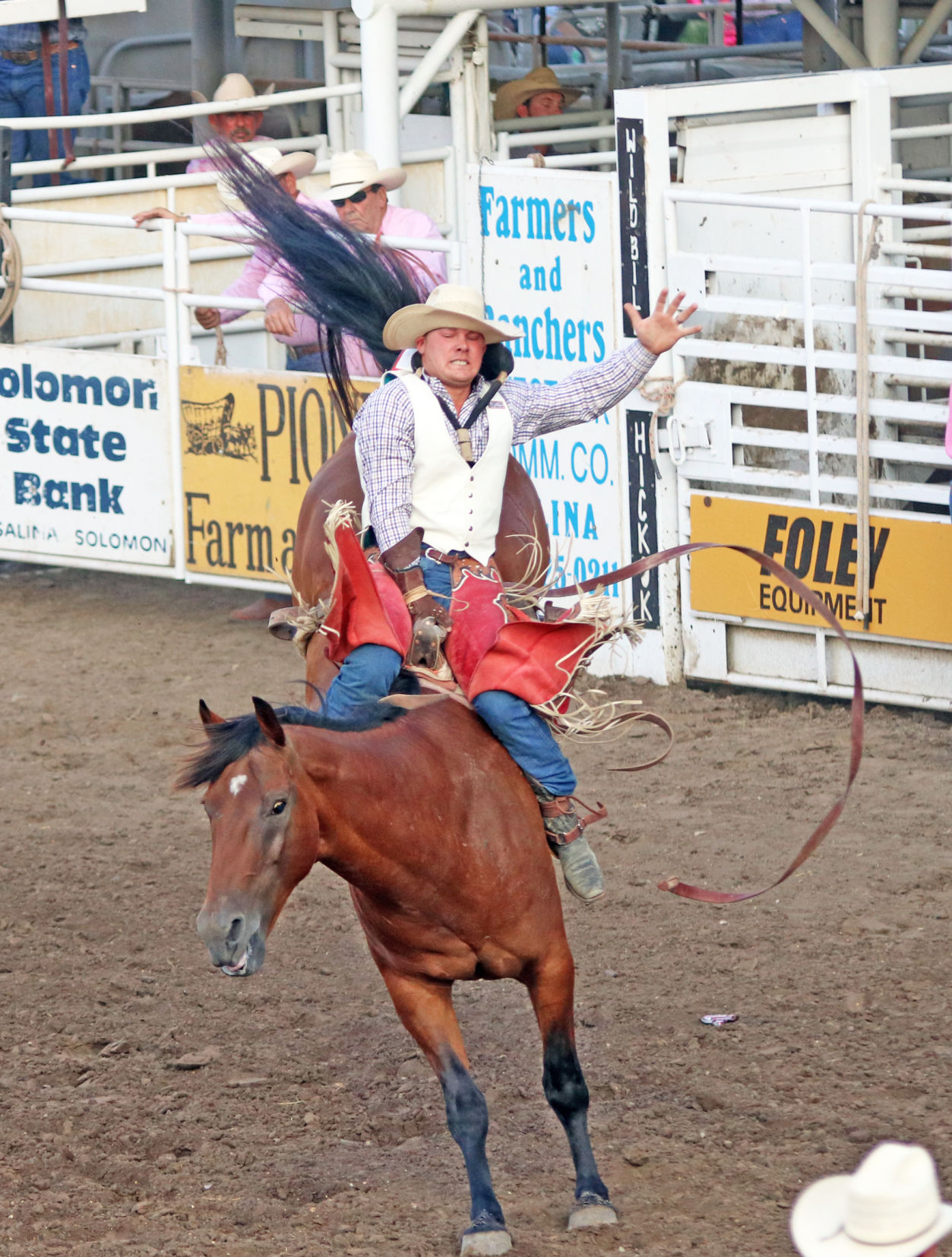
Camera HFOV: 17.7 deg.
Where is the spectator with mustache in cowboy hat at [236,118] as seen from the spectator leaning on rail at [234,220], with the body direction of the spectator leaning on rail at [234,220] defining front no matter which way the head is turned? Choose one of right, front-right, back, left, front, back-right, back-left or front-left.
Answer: back-right

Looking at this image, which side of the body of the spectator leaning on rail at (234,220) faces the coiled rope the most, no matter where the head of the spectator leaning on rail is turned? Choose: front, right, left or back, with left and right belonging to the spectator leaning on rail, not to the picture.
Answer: right

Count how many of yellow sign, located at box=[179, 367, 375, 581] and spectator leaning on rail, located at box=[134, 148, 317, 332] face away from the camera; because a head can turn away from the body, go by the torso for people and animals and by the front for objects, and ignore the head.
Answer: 0

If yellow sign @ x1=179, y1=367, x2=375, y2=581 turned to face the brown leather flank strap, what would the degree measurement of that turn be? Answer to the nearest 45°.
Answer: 0° — it already faces it

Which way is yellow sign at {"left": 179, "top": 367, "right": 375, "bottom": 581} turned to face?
toward the camera

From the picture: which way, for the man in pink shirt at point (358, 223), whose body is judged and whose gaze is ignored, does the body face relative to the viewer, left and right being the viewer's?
facing the viewer and to the left of the viewer

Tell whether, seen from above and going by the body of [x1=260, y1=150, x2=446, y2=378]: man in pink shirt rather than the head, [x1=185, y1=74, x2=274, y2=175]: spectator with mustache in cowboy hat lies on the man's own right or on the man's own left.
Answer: on the man's own right

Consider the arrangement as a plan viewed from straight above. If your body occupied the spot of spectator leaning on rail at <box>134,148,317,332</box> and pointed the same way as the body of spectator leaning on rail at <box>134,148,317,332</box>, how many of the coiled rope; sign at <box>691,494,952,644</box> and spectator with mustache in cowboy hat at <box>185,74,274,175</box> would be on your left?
1

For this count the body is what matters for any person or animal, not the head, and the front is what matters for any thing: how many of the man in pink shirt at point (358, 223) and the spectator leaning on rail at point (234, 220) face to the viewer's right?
0

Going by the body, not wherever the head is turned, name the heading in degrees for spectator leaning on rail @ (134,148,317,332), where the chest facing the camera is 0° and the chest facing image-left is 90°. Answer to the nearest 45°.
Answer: approximately 45°

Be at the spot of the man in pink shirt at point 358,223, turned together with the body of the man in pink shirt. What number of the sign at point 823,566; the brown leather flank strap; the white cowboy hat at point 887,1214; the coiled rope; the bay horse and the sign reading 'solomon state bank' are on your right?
2

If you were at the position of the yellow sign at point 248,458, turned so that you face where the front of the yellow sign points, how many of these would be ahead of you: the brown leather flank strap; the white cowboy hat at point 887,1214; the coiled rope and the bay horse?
3

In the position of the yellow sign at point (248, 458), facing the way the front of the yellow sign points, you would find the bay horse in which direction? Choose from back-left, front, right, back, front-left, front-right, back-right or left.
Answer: front
